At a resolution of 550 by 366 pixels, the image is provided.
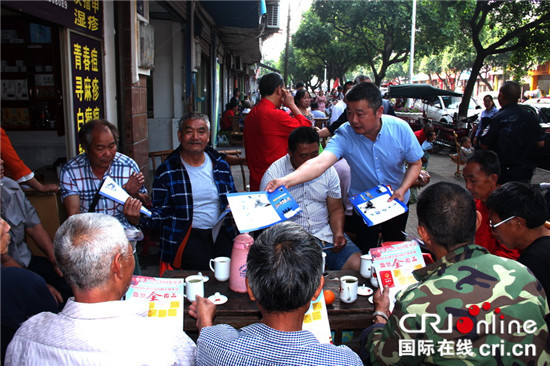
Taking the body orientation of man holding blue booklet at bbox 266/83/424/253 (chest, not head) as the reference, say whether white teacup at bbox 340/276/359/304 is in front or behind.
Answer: in front

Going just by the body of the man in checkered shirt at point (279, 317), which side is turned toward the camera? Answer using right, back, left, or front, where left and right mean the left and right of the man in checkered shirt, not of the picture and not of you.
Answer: back

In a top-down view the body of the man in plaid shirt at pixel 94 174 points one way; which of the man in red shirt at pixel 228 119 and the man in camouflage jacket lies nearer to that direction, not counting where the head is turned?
the man in camouflage jacket

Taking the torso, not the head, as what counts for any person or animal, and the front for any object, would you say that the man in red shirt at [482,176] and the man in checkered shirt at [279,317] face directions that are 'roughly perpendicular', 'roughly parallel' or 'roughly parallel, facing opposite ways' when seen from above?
roughly perpendicular

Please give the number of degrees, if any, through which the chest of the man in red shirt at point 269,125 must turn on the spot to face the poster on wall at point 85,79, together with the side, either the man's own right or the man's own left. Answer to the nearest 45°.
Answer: approximately 135° to the man's own left

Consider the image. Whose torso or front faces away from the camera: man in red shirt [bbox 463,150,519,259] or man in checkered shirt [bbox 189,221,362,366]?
the man in checkered shirt

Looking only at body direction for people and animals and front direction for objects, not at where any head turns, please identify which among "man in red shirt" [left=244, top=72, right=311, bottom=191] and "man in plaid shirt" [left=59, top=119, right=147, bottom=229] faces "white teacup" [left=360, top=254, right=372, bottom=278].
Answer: the man in plaid shirt

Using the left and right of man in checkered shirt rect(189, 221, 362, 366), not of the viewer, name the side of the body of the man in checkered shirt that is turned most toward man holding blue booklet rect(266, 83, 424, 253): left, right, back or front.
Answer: front

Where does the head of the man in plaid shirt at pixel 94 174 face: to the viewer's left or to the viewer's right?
to the viewer's right

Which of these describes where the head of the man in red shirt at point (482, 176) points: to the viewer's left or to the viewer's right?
to the viewer's left

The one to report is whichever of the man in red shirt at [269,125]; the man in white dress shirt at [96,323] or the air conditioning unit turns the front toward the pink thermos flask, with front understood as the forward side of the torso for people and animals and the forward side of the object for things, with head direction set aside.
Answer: the man in white dress shirt

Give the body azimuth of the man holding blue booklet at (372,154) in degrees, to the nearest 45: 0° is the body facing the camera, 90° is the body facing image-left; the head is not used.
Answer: approximately 45°

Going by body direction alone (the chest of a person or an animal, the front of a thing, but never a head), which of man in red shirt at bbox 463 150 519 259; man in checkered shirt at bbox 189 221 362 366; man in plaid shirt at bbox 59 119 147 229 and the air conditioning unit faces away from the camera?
the man in checkered shirt

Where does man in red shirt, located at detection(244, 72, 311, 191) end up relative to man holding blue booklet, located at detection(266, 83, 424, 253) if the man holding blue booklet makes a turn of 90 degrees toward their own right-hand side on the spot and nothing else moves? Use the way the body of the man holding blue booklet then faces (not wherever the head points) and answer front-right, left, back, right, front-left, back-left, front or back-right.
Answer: front

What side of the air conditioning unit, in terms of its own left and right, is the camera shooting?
right

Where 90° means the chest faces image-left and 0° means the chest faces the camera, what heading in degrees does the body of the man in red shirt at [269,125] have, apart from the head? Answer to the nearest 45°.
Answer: approximately 225°
